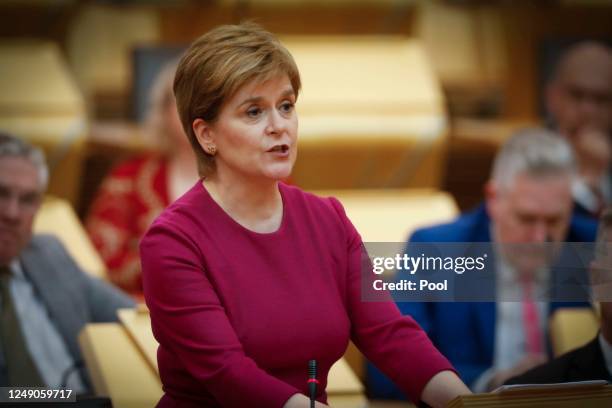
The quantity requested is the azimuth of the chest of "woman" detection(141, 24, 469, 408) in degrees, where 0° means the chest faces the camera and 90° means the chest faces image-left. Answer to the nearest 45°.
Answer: approximately 315°

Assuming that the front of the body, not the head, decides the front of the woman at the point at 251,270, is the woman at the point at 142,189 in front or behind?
behind

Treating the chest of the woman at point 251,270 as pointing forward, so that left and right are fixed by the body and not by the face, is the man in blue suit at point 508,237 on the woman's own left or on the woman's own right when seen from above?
on the woman's own left

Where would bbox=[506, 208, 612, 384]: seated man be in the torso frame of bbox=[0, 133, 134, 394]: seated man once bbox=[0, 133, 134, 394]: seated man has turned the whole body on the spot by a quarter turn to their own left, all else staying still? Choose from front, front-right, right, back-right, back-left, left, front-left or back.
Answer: front-right

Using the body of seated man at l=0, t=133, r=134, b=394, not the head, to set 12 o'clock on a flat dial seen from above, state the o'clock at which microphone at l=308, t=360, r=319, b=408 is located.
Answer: The microphone is roughly at 11 o'clock from the seated man.

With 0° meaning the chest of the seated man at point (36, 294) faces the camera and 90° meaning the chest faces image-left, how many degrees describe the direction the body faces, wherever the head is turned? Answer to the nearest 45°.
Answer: approximately 0°

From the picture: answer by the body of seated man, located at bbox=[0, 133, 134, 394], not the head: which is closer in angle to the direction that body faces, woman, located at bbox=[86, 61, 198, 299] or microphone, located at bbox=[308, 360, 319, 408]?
the microphone

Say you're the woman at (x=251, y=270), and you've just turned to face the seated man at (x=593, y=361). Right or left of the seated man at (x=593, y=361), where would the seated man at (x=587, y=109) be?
left

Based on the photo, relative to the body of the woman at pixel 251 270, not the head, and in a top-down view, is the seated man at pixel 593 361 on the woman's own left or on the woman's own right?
on the woman's own left
